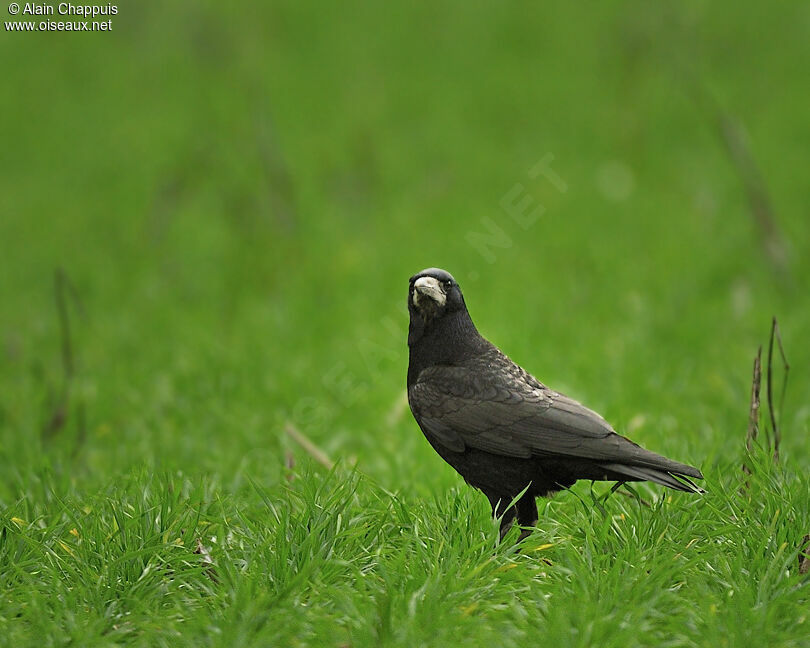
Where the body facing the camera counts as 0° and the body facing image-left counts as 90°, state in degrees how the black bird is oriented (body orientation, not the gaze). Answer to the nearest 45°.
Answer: approximately 90°
